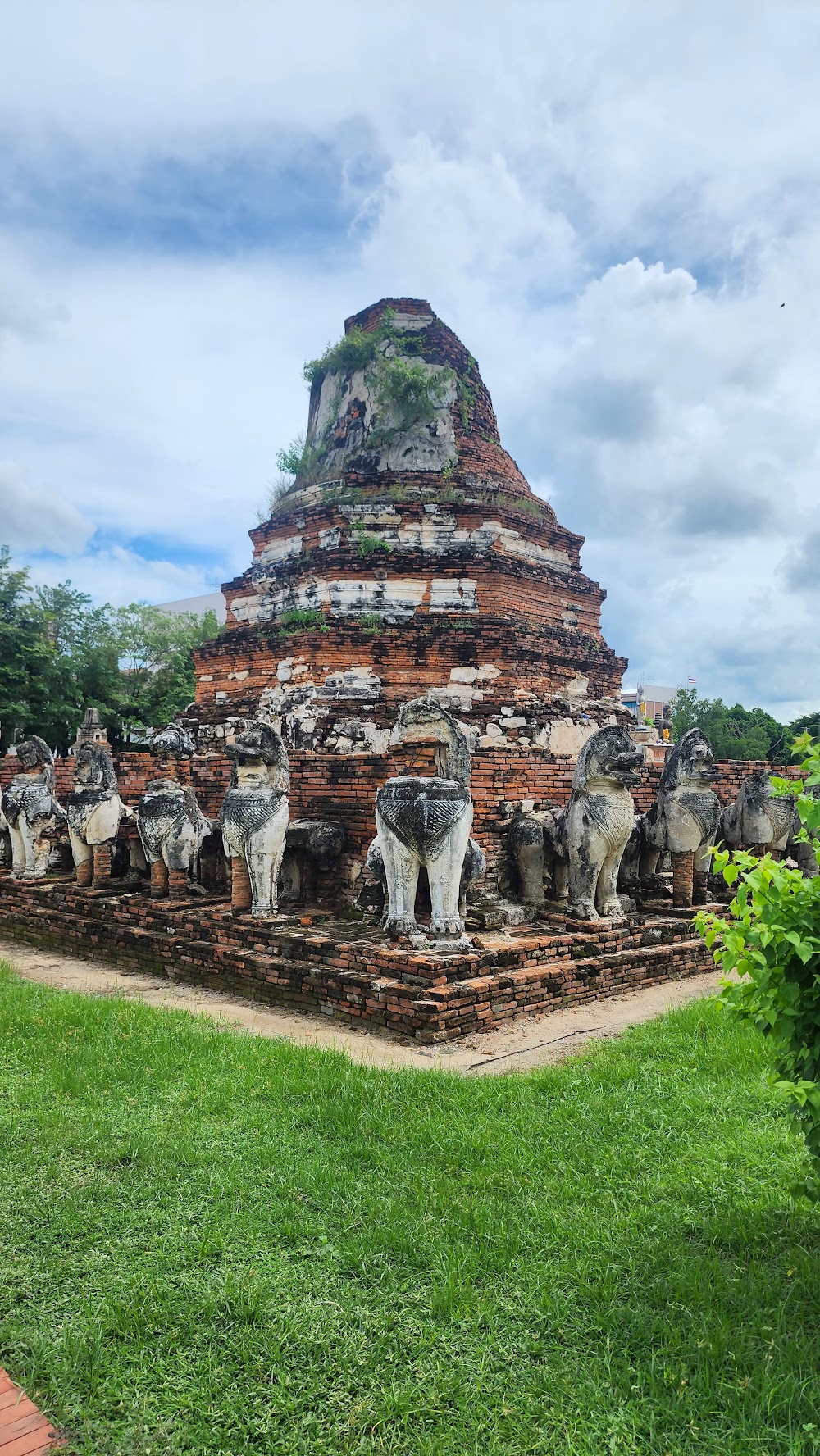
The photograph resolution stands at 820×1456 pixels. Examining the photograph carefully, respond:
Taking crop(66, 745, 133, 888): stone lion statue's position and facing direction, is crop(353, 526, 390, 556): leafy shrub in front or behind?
behind

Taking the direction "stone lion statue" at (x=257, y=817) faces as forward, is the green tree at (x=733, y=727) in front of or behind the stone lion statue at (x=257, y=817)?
behind

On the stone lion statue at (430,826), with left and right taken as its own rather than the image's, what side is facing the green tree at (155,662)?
back

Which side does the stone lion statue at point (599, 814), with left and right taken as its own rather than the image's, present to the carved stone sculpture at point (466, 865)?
right

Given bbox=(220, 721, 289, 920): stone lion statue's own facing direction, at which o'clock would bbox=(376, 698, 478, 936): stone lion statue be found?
bbox=(376, 698, 478, 936): stone lion statue is roughly at 9 o'clock from bbox=(220, 721, 289, 920): stone lion statue.

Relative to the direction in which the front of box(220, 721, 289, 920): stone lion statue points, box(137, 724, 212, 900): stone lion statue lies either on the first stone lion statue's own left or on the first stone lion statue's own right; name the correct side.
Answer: on the first stone lion statue's own right

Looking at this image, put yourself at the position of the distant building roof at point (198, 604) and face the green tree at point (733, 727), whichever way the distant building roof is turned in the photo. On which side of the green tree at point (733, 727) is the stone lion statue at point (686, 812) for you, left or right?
right

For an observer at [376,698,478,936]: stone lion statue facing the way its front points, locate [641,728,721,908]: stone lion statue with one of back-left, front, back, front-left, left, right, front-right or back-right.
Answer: back-left

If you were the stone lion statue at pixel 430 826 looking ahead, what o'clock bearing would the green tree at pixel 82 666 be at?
The green tree is roughly at 5 o'clock from the stone lion statue.

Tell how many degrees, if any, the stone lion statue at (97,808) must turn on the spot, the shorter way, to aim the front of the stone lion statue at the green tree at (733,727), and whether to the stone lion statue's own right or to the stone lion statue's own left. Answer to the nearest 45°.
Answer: approximately 180°

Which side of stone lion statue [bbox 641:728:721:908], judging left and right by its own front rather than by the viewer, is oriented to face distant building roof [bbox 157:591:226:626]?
back

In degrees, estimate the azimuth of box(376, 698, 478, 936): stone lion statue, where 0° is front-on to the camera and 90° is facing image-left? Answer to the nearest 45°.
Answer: approximately 0°

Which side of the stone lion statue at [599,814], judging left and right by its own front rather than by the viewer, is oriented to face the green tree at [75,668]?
back
